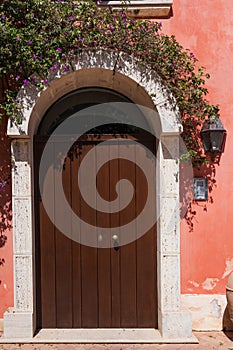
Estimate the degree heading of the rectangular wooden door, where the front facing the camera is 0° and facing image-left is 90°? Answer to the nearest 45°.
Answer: approximately 0°
